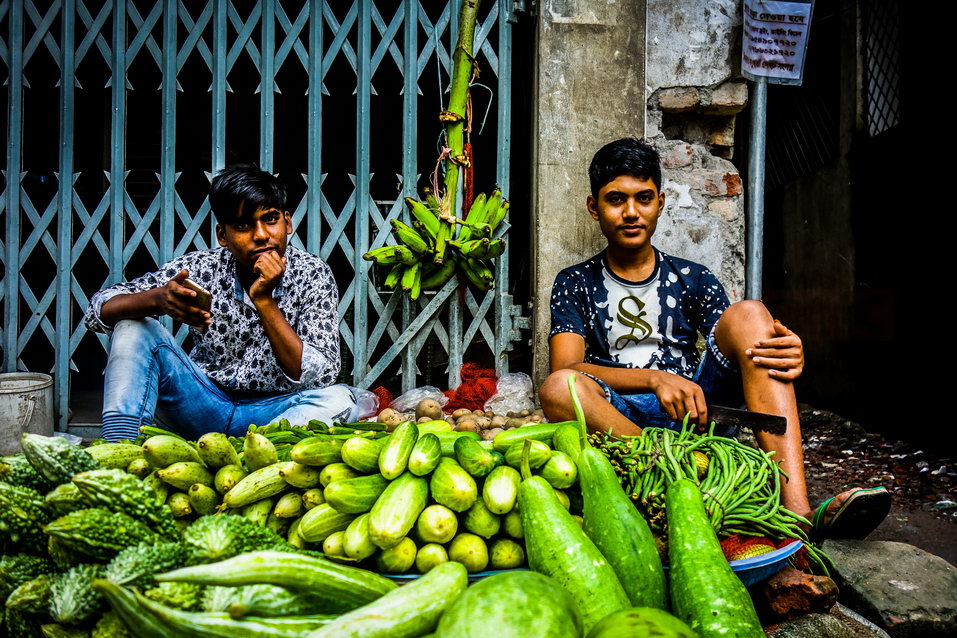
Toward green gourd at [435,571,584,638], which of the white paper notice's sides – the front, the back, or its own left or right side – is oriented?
front

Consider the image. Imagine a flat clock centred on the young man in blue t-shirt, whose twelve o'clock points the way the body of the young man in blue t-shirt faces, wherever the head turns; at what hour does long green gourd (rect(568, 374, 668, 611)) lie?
The long green gourd is roughly at 12 o'clock from the young man in blue t-shirt.

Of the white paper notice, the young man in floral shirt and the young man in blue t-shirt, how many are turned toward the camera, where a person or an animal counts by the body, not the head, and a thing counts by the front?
3

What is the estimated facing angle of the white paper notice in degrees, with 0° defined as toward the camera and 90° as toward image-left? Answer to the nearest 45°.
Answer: approximately 0°

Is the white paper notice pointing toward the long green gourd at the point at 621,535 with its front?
yes

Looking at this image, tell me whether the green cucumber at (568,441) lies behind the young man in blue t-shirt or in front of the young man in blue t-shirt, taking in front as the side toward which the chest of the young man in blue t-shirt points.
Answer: in front

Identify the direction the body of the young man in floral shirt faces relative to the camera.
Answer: toward the camera

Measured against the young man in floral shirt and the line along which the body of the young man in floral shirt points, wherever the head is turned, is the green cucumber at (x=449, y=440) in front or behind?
in front

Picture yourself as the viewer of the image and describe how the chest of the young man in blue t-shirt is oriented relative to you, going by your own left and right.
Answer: facing the viewer

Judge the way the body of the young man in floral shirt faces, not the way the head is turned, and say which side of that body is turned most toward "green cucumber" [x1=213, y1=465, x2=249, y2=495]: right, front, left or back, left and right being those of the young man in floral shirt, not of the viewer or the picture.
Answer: front

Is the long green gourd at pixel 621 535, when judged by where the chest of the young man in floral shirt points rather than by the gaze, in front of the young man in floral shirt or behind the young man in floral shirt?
in front

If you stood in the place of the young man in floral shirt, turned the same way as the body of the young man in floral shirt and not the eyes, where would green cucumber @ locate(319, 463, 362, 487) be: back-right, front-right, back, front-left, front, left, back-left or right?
front
